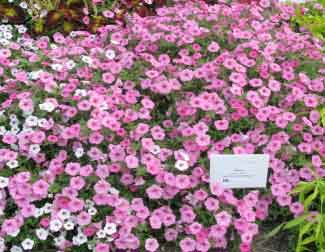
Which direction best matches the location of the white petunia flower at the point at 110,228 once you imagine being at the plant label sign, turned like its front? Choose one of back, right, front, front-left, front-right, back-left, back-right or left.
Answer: front-right

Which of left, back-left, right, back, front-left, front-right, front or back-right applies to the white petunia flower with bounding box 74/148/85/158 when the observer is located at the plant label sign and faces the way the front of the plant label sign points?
right

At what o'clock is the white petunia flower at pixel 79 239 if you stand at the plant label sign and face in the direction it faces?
The white petunia flower is roughly at 2 o'clock from the plant label sign.

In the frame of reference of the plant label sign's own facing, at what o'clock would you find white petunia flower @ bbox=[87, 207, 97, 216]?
The white petunia flower is roughly at 2 o'clock from the plant label sign.

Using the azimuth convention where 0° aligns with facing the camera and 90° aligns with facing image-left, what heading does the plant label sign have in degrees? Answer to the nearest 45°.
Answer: approximately 0°

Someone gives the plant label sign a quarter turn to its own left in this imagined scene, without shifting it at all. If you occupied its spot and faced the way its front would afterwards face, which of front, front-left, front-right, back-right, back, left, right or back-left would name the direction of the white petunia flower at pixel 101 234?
back-right

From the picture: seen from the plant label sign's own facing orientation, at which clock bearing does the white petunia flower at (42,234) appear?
The white petunia flower is roughly at 2 o'clock from the plant label sign.

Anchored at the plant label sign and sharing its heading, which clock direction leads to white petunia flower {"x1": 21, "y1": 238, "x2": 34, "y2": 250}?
The white petunia flower is roughly at 2 o'clock from the plant label sign.

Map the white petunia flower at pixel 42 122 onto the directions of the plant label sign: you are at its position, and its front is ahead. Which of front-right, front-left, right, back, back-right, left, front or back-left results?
right
